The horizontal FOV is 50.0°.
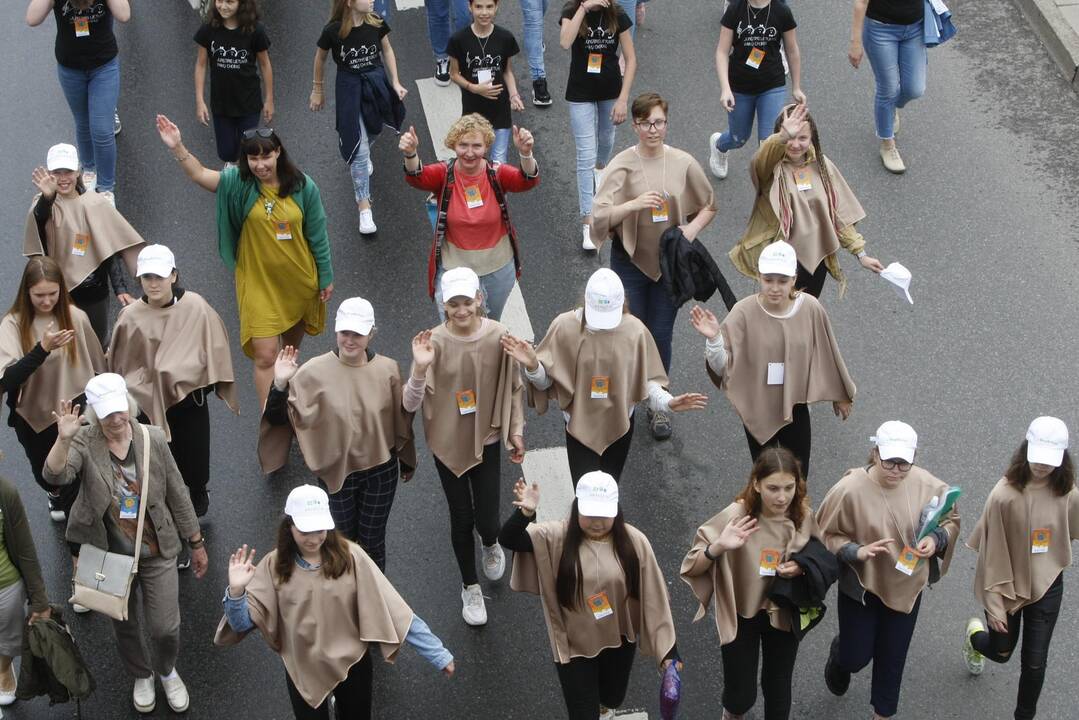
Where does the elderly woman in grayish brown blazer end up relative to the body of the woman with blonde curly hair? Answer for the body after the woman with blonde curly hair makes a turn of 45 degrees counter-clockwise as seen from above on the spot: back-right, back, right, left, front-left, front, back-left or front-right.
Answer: right

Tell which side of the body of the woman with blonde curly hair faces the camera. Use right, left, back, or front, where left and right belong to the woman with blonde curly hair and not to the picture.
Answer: front

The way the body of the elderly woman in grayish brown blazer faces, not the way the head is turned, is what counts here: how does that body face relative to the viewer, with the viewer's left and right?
facing the viewer

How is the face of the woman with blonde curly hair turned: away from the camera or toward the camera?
toward the camera
